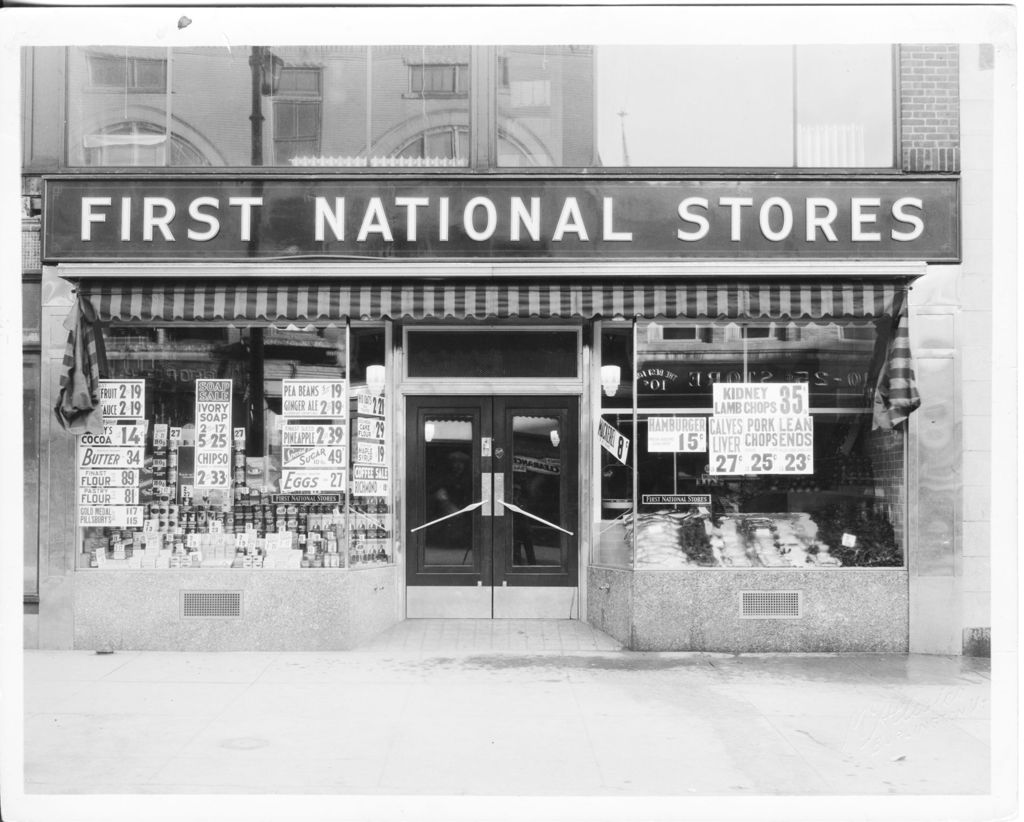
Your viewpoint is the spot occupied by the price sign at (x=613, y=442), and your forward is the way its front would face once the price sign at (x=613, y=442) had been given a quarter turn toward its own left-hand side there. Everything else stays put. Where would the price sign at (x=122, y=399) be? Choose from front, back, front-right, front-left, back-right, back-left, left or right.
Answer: back-right

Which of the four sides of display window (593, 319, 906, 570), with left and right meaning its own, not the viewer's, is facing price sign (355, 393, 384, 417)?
right

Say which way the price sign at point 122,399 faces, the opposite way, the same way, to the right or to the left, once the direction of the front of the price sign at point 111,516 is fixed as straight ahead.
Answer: the same way

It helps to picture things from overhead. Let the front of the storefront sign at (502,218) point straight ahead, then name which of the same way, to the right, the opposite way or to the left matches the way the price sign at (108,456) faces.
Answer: the same way

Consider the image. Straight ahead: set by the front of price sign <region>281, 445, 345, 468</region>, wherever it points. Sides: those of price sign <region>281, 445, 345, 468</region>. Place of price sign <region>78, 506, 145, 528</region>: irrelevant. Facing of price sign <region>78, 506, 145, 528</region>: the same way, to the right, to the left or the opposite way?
the same way

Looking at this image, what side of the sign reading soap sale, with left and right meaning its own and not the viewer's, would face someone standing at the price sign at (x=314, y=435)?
left

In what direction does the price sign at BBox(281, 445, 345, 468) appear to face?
toward the camera

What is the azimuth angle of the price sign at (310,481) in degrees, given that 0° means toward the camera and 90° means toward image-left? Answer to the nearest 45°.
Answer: approximately 0°

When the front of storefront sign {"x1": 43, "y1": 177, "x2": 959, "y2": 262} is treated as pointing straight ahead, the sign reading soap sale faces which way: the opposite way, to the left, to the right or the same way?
the same way

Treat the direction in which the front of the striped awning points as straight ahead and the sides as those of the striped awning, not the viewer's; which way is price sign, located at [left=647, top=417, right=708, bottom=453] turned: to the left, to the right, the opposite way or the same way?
the same way

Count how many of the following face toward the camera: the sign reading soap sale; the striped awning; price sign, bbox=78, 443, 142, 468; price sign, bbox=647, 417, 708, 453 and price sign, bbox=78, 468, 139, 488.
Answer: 5

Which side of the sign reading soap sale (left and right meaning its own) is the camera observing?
front

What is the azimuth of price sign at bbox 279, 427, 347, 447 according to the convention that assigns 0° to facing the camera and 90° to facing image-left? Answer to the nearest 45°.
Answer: approximately 0°

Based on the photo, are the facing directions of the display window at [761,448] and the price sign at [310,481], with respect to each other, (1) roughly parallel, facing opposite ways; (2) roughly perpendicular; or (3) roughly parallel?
roughly parallel
